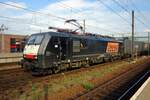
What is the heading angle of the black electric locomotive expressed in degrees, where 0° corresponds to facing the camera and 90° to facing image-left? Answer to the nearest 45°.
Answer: approximately 45°
